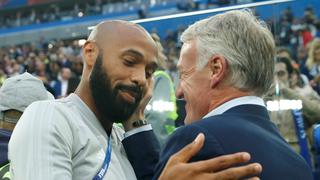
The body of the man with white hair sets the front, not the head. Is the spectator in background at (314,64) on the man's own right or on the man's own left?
on the man's own right

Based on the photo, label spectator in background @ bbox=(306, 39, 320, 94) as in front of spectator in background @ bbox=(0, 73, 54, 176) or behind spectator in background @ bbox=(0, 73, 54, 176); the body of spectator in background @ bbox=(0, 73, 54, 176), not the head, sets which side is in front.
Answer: in front

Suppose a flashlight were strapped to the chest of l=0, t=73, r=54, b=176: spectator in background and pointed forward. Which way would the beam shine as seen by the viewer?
to the viewer's right

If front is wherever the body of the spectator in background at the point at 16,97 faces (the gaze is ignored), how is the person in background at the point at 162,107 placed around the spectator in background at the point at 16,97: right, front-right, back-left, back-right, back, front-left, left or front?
front-left

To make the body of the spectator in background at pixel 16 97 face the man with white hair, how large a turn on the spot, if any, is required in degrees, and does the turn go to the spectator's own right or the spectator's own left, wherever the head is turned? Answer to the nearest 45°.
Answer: approximately 45° to the spectator's own right

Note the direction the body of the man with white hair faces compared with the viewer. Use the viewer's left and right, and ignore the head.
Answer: facing away from the viewer and to the left of the viewer

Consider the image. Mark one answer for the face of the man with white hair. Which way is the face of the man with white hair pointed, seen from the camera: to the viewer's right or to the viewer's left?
to the viewer's left

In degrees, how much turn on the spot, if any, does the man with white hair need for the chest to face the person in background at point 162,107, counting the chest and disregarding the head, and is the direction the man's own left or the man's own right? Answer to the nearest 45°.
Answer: approximately 45° to the man's own right

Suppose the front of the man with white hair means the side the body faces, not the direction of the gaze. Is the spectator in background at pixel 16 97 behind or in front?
in front
